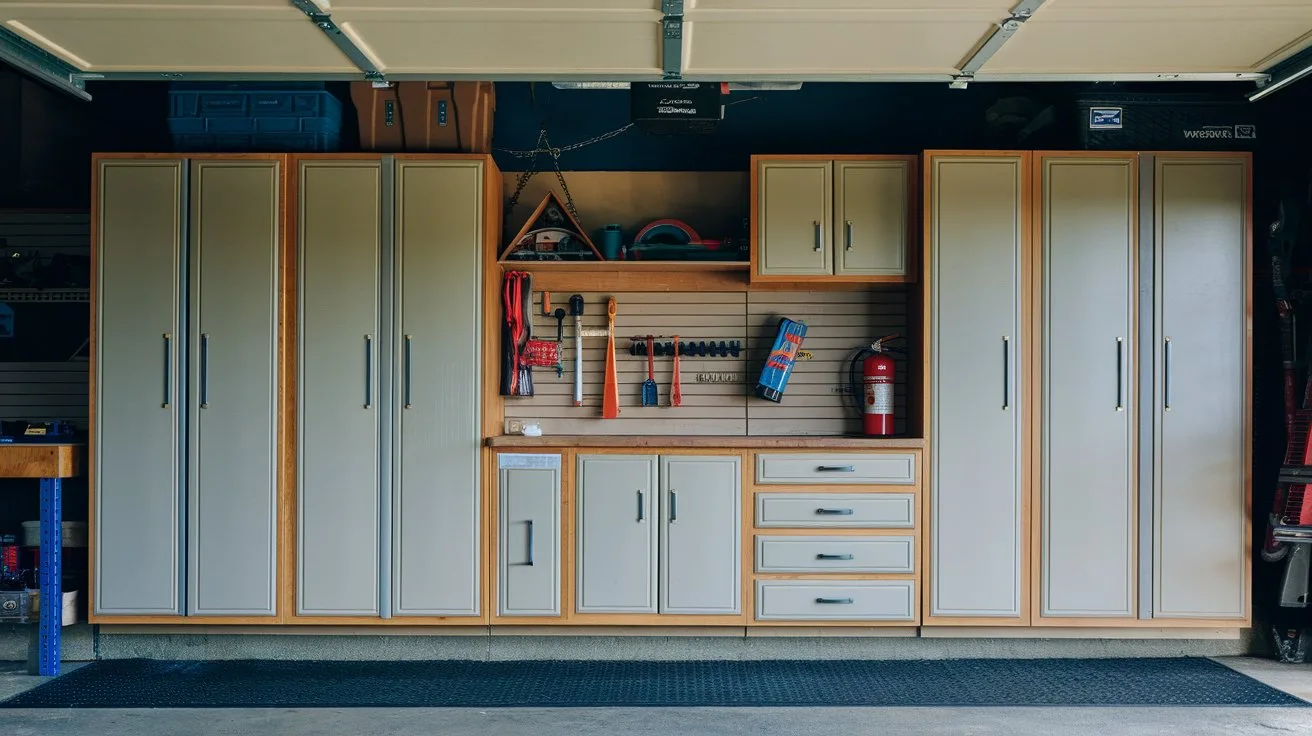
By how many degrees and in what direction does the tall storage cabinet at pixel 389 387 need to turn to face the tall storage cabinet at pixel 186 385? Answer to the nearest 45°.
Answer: approximately 90° to its right

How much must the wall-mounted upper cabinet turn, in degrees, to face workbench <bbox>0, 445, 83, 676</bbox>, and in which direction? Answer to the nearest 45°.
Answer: approximately 90° to its right

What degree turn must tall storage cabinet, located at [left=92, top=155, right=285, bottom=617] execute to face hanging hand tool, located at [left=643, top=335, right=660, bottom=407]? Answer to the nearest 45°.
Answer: approximately 90° to its left

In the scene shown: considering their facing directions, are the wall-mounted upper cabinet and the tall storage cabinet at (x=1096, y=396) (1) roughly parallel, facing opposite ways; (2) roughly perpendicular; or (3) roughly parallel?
roughly parallel

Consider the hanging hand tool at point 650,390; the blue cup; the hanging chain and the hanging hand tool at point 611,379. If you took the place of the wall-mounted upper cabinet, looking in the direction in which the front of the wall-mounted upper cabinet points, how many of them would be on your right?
4

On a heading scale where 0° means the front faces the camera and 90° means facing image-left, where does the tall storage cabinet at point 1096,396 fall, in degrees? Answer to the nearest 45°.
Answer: approximately 0°

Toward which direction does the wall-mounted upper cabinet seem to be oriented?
toward the camera

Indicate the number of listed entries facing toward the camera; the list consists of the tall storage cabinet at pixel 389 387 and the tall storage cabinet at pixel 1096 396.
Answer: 2

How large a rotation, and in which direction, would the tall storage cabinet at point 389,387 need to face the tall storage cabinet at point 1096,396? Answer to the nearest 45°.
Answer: approximately 90° to its left

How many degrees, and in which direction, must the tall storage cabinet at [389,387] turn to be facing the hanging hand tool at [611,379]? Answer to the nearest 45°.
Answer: approximately 90° to its left

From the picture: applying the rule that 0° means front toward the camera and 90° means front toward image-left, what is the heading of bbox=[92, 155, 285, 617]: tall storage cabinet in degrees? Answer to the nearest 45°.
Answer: approximately 0°

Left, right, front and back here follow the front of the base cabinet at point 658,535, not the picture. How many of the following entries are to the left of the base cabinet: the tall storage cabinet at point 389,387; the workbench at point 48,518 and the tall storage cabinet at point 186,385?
0

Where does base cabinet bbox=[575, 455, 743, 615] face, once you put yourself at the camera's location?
facing the viewer

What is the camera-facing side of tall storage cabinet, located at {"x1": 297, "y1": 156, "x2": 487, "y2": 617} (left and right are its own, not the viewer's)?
front
